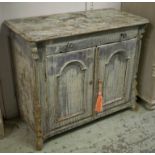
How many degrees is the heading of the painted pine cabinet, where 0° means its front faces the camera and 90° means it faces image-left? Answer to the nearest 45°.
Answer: approximately 315°
